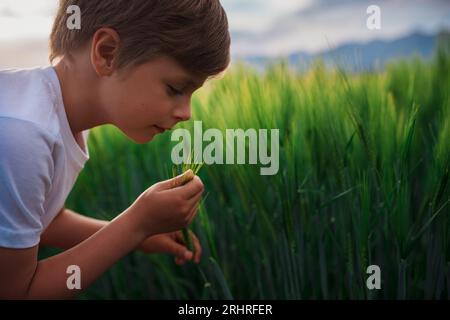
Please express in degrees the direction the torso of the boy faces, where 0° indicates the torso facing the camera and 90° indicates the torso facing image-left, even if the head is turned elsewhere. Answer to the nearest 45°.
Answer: approximately 270°

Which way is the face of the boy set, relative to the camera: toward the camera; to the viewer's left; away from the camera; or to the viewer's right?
to the viewer's right
